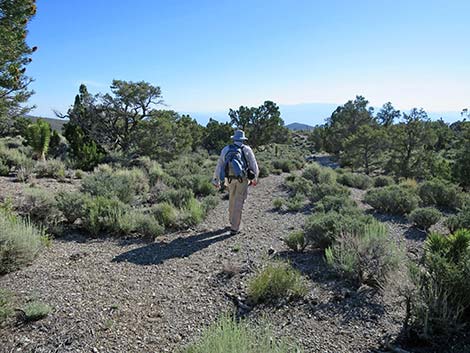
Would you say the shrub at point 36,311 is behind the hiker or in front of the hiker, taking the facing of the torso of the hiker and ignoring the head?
behind

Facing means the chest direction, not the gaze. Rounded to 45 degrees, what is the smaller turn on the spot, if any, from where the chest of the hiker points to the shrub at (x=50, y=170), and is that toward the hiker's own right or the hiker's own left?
approximately 45° to the hiker's own left

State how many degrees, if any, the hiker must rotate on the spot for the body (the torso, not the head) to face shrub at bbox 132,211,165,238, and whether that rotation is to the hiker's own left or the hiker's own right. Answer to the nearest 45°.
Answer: approximately 90° to the hiker's own left

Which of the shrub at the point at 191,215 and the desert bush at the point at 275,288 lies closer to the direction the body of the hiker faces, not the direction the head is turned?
the shrub

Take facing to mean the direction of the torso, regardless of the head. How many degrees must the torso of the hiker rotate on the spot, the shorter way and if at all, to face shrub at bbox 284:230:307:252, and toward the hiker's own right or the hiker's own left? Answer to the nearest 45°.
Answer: approximately 135° to the hiker's own right

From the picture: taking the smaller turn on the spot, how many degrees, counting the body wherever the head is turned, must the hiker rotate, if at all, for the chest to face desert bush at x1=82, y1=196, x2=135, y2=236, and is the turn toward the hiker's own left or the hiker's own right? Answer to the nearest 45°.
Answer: approximately 90° to the hiker's own left

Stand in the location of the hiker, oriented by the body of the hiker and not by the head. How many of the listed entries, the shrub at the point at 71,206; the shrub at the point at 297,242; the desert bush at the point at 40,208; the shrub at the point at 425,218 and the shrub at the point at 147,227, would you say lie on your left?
3

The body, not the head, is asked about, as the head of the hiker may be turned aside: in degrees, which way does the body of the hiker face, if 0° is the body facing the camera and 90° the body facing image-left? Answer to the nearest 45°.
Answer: approximately 180°

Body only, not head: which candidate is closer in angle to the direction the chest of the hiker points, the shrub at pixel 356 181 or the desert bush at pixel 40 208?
the shrub

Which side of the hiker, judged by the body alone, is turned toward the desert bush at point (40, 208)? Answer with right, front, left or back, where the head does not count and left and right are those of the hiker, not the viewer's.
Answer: left

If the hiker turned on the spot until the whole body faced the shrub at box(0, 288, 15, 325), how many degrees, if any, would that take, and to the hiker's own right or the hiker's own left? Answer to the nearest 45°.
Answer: approximately 135° to the hiker's own left
